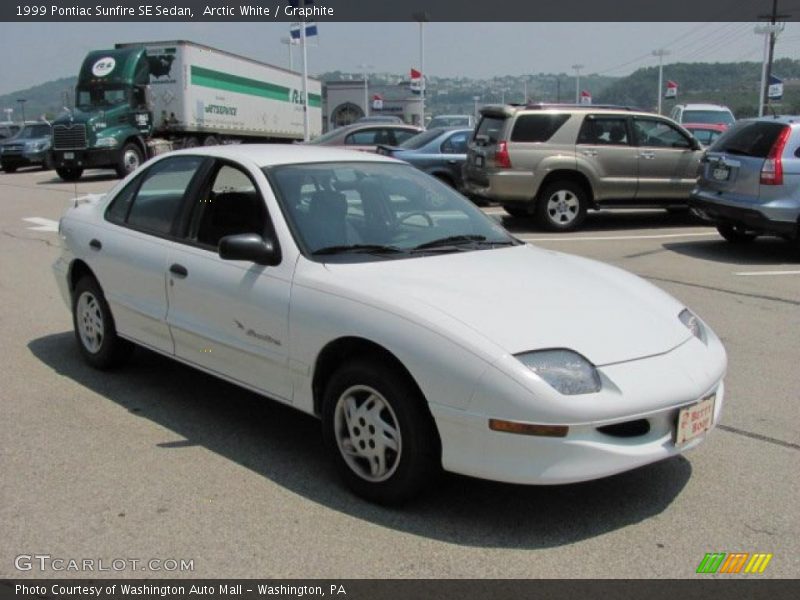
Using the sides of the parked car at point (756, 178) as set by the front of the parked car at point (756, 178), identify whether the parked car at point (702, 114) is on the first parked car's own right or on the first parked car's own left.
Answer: on the first parked car's own left

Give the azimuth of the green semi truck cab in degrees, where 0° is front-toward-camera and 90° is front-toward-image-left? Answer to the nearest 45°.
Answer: approximately 45°

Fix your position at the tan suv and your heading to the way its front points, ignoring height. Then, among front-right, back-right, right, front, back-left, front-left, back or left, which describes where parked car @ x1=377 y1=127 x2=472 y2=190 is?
left

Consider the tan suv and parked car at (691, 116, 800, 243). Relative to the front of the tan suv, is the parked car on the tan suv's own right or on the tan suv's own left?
on the tan suv's own right

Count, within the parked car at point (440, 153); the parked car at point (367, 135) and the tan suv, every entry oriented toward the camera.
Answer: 0

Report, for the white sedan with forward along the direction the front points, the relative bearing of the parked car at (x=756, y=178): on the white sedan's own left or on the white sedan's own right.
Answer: on the white sedan's own left

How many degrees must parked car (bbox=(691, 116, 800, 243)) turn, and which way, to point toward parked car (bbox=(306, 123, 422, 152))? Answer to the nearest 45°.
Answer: approximately 90° to its left

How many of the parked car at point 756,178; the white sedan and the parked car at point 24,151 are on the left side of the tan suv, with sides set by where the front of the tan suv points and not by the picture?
1
